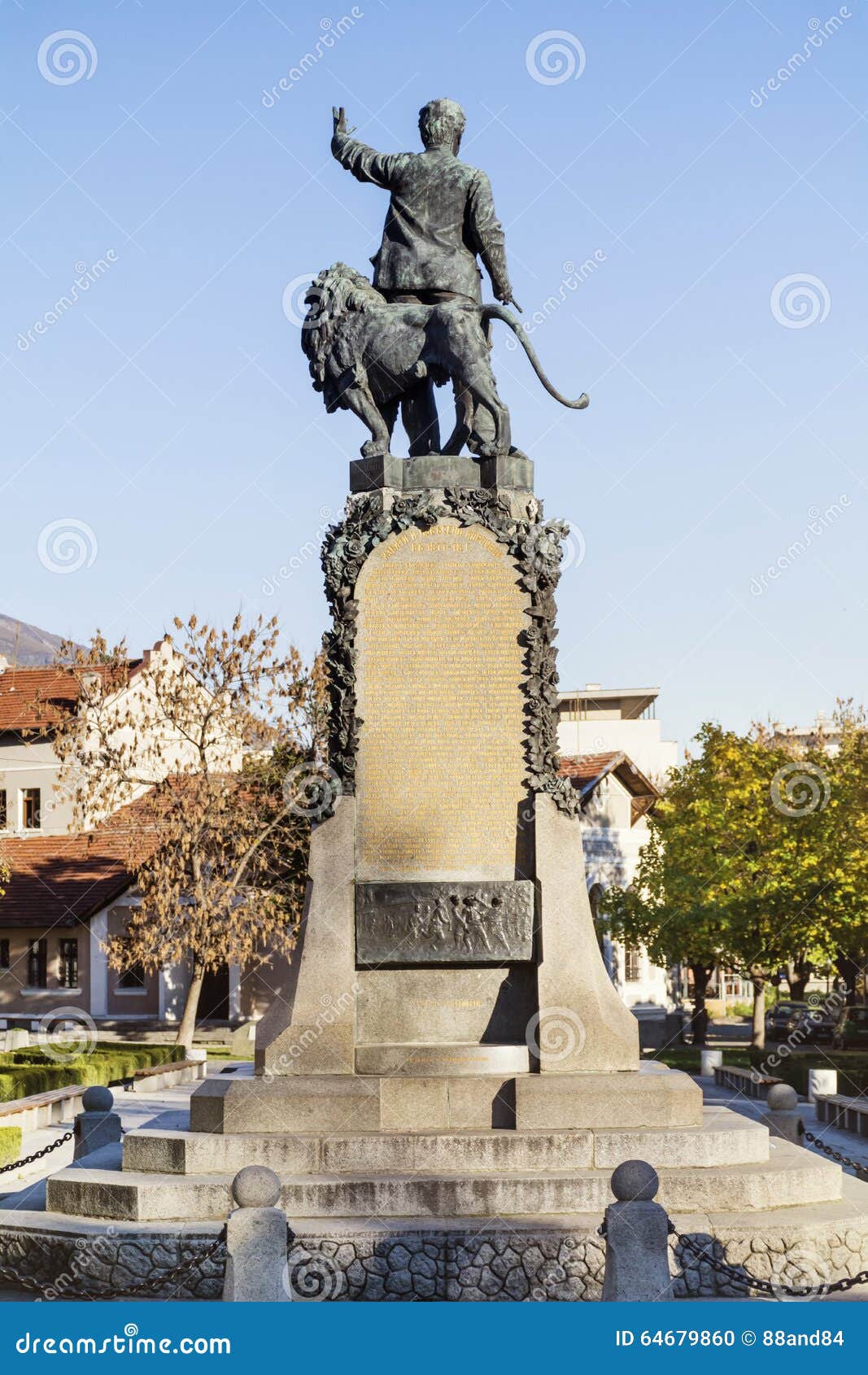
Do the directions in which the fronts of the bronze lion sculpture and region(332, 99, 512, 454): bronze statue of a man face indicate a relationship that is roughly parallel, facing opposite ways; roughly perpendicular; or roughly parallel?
roughly perpendicular

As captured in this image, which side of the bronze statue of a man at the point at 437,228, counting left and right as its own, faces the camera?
back

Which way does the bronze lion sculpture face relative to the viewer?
to the viewer's left
